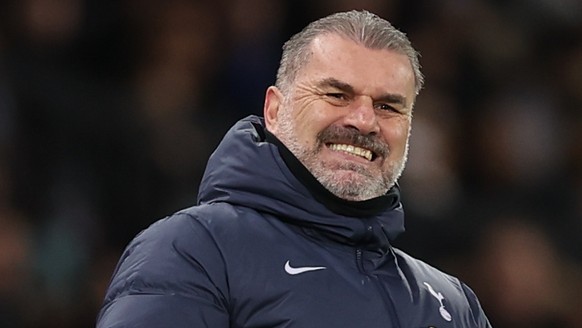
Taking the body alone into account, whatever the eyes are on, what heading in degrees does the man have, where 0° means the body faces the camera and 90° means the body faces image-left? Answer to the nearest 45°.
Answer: approximately 315°

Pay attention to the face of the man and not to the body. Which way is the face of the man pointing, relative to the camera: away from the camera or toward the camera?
toward the camera
